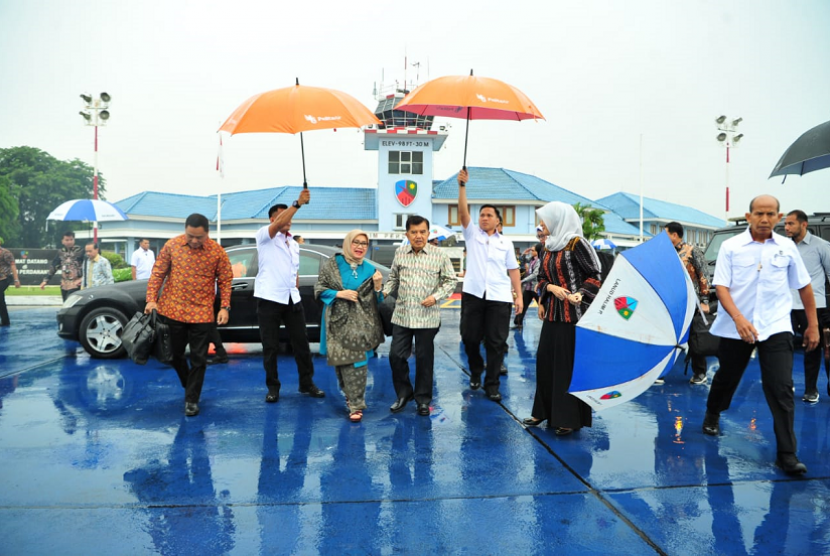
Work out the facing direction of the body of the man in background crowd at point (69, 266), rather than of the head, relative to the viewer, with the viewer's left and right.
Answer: facing the viewer

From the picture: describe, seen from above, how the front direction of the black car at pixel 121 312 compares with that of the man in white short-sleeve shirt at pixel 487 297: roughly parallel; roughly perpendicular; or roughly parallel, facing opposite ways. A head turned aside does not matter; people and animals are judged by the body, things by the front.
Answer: roughly perpendicular

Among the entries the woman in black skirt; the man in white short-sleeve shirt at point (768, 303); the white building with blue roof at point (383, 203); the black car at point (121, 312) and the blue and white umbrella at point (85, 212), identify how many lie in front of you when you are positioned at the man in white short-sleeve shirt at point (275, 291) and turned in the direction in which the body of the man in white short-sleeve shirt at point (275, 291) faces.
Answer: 2

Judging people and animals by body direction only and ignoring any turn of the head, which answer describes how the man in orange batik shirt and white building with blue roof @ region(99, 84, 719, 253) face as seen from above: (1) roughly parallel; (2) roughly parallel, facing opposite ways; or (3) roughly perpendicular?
roughly parallel

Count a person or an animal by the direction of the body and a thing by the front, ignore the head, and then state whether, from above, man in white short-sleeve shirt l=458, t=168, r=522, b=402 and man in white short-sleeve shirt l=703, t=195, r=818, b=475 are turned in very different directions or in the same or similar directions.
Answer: same or similar directions

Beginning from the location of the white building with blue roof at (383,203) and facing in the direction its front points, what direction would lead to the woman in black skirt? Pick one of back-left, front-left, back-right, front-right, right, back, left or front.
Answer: front

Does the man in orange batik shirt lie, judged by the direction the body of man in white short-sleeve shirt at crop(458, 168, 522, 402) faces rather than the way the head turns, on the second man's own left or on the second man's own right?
on the second man's own right

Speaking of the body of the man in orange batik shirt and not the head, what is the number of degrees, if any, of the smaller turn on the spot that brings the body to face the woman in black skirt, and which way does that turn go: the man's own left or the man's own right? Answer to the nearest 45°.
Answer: approximately 45° to the man's own left

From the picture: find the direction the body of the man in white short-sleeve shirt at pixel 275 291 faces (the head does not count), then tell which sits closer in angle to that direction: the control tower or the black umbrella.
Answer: the black umbrella

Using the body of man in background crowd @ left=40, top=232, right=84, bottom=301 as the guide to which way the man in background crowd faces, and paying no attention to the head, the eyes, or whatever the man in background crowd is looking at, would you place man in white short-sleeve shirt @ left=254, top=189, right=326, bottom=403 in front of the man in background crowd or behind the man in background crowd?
in front

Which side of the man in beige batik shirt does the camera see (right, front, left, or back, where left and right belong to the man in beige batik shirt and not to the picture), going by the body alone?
front

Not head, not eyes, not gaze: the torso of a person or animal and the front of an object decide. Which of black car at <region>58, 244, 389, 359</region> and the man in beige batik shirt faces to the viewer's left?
the black car

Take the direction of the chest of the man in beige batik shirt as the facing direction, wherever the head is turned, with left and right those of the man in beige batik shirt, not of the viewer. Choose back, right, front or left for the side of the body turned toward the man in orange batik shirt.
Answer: right

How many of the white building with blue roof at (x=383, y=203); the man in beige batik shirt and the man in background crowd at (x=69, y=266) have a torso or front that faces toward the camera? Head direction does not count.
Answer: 3

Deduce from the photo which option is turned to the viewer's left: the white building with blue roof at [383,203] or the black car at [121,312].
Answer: the black car
